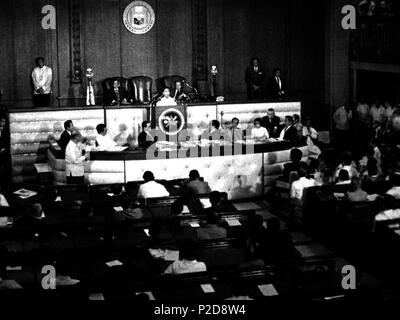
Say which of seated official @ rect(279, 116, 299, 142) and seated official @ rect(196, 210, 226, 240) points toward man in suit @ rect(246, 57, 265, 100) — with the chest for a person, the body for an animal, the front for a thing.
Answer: seated official @ rect(196, 210, 226, 240)

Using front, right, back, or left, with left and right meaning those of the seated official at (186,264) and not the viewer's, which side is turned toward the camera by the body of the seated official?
back

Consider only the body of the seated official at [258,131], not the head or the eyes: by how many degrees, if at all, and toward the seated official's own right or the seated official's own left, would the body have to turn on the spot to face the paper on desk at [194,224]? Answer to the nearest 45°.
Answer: approximately 45° to the seated official's own left

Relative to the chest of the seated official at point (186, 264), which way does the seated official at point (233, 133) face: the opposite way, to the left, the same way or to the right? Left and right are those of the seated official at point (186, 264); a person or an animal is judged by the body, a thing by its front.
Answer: the opposite way

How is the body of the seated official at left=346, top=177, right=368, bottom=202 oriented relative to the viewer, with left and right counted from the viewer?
facing away from the viewer
